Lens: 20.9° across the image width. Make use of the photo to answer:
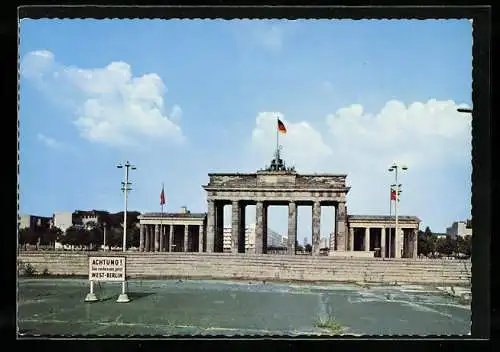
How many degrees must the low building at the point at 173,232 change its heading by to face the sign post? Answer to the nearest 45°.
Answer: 0° — it already faces it

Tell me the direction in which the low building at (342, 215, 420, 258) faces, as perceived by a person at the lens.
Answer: facing the viewer

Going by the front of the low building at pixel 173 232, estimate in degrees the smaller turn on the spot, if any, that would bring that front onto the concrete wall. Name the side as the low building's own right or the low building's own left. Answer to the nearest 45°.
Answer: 0° — it already faces it

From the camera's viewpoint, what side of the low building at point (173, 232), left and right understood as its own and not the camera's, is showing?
front

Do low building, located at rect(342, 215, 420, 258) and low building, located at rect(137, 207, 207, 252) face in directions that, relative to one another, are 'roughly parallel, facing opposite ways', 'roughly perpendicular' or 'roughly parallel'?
roughly parallel
